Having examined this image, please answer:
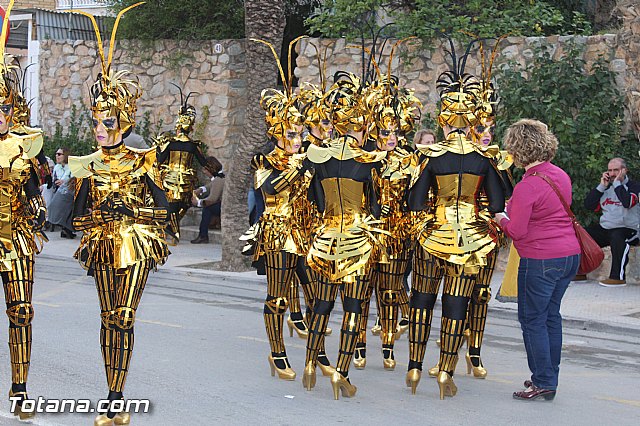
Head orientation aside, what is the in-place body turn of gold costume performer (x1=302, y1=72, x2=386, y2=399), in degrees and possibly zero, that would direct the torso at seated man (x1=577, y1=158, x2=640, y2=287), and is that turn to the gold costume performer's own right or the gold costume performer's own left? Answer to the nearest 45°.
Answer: approximately 45° to the gold costume performer's own right

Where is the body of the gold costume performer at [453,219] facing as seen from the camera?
away from the camera

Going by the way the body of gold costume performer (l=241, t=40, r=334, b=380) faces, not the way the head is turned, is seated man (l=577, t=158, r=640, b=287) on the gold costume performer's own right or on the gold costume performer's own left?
on the gold costume performer's own left

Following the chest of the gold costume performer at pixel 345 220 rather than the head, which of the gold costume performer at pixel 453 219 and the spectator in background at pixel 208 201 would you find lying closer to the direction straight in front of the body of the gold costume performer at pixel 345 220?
the spectator in background

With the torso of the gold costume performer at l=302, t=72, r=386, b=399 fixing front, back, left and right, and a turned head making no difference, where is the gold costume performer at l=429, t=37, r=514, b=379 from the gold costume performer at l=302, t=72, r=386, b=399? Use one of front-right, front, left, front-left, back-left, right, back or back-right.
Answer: front-right

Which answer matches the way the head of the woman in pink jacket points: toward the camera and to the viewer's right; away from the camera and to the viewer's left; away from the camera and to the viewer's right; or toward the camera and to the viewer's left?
away from the camera and to the viewer's left

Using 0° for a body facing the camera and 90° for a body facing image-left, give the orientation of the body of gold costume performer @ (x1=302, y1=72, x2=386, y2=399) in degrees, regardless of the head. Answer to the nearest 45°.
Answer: approximately 180°

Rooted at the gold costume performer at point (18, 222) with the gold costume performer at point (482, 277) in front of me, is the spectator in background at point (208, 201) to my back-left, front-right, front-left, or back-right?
front-left

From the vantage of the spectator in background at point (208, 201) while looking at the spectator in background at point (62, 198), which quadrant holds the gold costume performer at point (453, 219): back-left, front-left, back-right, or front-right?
back-left
